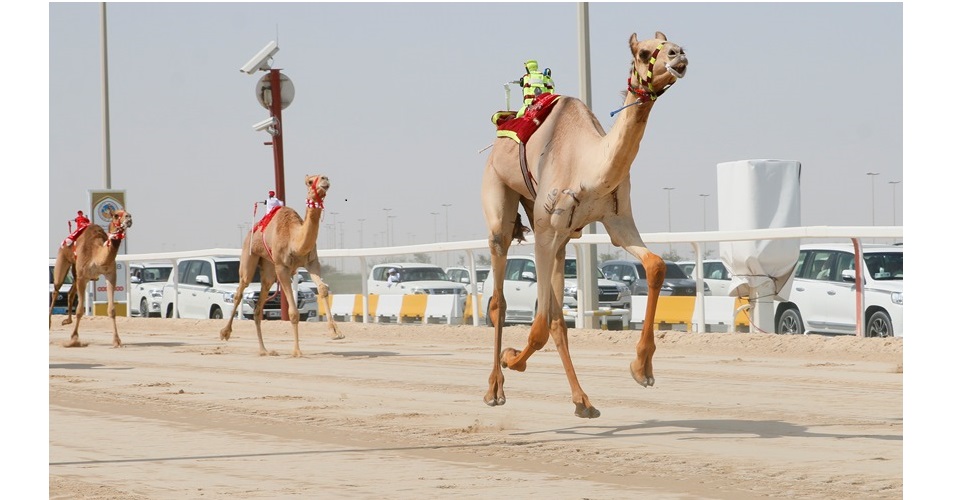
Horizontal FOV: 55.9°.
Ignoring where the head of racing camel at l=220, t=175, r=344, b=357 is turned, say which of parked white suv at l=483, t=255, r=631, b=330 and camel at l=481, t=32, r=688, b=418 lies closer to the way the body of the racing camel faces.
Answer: the camel

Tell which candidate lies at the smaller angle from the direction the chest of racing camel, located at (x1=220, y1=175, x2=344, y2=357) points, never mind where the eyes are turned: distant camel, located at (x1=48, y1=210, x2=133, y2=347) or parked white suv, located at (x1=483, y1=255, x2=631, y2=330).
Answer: the parked white suv

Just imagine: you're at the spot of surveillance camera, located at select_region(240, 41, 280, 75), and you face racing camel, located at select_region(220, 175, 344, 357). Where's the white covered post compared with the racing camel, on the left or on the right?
left

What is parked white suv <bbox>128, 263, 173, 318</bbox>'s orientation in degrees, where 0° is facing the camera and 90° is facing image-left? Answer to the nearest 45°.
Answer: approximately 315°

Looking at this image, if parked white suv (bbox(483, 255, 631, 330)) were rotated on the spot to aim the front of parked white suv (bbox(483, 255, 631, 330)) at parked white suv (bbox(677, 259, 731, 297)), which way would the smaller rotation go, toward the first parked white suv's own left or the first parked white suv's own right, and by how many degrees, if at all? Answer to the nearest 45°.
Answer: approximately 90° to the first parked white suv's own left

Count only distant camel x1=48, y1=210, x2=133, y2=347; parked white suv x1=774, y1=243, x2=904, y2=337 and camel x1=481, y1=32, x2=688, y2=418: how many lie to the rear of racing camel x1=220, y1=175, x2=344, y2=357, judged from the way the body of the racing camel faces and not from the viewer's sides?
1

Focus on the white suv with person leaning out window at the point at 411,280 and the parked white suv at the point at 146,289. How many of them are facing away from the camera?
0

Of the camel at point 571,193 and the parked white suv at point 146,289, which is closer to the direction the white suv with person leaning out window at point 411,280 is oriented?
the camel

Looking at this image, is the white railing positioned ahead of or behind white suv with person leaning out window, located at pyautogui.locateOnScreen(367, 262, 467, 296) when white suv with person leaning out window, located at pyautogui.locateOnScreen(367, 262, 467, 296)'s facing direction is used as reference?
ahead
